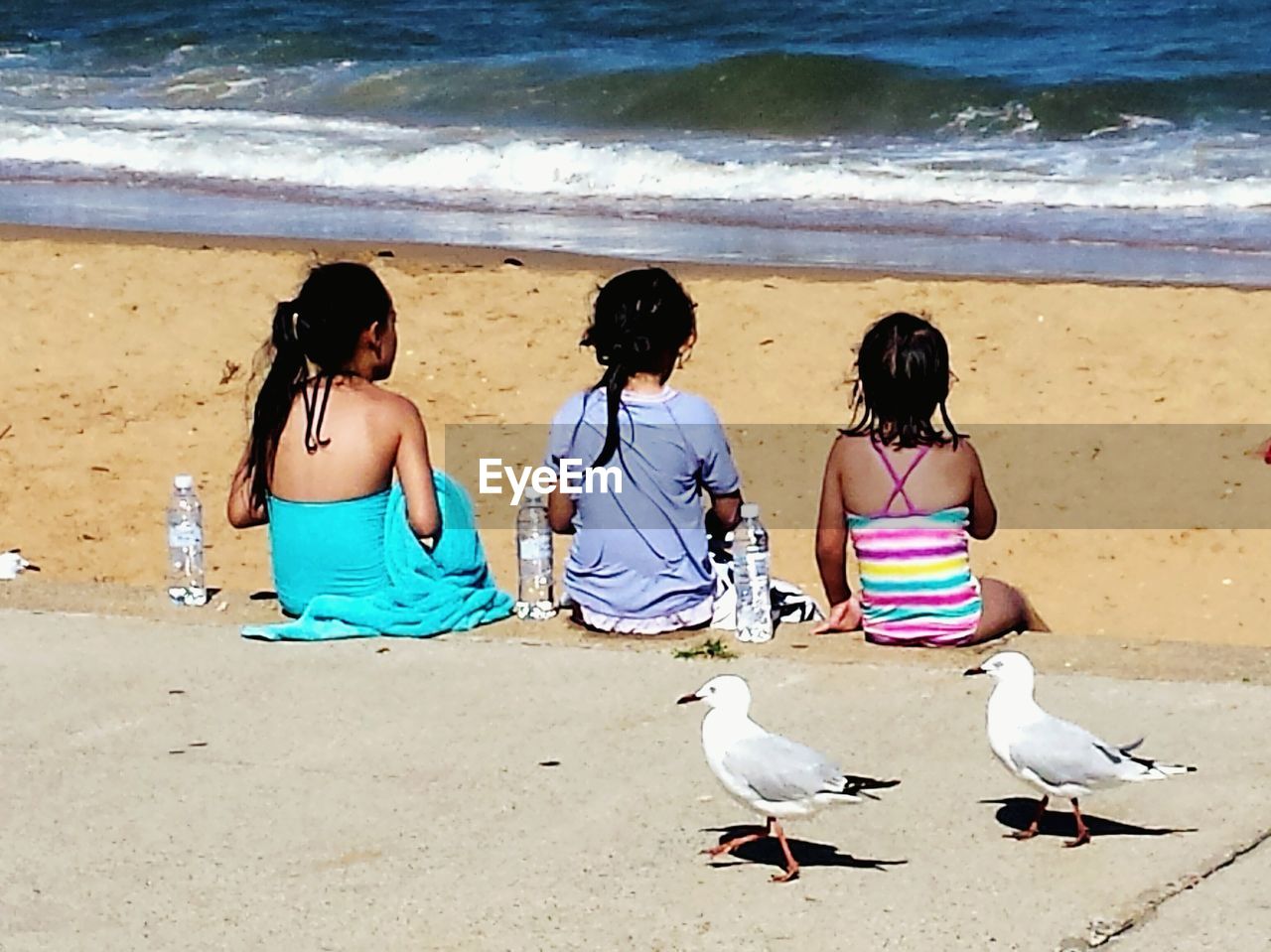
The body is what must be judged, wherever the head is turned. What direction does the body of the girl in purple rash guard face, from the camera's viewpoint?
away from the camera

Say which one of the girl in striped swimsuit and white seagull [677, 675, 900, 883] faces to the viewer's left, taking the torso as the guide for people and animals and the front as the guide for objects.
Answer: the white seagull

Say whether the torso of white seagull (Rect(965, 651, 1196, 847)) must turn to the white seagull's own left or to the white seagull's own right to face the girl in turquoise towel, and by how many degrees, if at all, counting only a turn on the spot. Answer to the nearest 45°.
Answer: approximately 45° to the white seagull's own right

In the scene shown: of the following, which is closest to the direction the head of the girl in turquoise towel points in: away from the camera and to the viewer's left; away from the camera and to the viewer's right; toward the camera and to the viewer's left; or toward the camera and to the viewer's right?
away from the camera and to the viewer's right

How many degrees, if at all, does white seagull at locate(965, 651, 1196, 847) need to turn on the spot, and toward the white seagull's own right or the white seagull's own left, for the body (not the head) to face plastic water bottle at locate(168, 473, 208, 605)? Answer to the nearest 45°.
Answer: approximately 45° to the white seagull's own right

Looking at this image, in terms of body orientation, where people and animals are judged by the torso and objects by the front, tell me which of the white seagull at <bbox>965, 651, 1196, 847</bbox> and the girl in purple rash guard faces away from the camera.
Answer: the girl in purple rash guard

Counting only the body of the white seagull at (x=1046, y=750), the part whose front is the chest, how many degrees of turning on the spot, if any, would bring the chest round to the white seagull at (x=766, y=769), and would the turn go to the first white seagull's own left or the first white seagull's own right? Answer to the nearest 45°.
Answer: approximately 45° to the first white seagull's own left

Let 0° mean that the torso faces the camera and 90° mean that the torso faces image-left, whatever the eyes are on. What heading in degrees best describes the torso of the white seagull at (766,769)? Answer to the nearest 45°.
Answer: approximately 90°

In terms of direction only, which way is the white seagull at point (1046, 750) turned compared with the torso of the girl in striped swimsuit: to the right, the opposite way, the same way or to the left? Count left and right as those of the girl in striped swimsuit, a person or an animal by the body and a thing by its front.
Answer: to the left

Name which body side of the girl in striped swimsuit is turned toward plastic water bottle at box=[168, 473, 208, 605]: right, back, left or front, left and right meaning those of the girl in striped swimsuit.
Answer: left

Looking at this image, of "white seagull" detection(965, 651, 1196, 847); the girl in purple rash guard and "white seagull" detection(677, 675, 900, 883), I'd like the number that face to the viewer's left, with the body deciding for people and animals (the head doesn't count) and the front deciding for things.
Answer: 2

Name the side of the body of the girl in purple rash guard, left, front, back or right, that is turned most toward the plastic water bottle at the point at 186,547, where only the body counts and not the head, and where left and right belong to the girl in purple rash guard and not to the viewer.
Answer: left

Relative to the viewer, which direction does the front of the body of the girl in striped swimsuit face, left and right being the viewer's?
facing away from the viewer

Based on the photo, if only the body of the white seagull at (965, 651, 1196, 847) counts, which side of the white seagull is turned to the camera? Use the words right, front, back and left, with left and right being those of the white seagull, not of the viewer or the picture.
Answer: left

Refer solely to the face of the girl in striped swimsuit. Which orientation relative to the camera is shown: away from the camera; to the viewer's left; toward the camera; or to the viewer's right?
away from the camera
